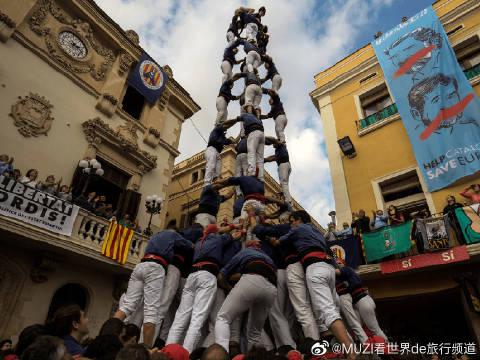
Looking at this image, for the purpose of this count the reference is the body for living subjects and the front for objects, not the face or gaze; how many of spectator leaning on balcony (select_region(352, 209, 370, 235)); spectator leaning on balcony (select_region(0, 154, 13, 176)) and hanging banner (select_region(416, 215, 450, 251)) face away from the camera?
0

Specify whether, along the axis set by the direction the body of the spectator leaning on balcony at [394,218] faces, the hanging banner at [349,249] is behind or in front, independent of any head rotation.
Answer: in front

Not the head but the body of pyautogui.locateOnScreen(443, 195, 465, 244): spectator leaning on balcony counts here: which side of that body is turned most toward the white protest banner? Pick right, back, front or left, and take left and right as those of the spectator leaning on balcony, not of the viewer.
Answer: front

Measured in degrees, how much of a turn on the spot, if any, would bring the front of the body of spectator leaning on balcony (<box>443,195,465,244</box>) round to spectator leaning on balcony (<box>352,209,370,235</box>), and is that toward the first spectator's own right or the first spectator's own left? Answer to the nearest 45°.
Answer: approximately 45° to the first spectator's own right

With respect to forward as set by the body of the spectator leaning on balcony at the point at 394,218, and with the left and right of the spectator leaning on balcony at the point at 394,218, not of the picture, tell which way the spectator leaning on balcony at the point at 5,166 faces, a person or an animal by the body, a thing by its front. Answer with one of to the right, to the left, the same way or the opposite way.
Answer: the opposite way

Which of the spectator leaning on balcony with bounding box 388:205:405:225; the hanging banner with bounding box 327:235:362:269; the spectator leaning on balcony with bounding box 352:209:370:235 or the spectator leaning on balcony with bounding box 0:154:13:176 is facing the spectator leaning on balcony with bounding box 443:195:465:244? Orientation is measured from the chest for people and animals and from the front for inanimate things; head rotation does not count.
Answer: the spectator leaning on balcony with bounding box 0:154:13:176

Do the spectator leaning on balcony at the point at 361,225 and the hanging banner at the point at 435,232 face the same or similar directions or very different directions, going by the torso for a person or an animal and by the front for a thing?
same or similar directions

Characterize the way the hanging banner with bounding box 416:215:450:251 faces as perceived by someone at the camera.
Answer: facing the viewer and to the left of the viewer

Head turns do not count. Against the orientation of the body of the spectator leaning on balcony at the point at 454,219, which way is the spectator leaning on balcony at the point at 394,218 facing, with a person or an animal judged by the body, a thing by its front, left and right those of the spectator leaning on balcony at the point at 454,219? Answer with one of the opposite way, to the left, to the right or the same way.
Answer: the same way

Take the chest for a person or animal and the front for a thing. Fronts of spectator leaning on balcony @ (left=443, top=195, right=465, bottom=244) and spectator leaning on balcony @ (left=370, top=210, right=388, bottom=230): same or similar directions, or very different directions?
same or similar directions

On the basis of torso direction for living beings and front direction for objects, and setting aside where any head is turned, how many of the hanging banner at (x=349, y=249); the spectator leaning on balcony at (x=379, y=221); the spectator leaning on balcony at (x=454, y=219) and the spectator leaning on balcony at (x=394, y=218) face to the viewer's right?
0

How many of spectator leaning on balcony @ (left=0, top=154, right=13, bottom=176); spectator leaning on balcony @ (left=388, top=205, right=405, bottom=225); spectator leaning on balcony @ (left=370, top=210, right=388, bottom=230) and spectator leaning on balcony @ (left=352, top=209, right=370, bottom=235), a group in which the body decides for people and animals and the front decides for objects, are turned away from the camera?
0

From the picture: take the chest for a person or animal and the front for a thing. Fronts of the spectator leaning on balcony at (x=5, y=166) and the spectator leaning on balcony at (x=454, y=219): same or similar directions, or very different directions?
very different directions

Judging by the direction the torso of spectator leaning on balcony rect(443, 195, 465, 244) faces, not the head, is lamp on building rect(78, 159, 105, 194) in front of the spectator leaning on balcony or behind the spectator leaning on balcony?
in front
